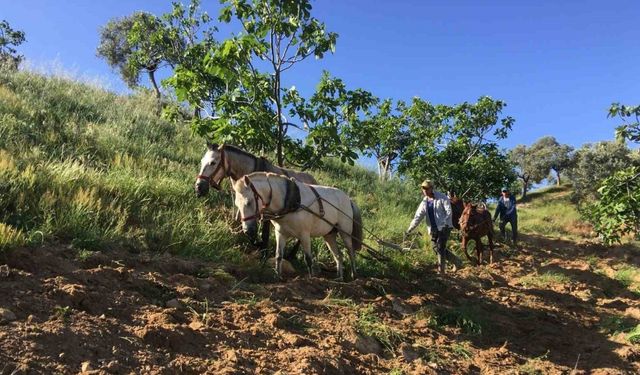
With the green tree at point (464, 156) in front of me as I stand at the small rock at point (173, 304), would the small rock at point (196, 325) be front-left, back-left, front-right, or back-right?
back-right

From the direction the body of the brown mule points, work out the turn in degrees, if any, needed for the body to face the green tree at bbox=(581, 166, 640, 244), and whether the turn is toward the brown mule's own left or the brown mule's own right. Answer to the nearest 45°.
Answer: approximately 90° to the brown mule's own left

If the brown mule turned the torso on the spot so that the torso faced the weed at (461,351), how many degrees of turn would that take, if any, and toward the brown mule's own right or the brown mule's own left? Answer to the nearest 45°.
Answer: approximately 45° to the brown mule's own left

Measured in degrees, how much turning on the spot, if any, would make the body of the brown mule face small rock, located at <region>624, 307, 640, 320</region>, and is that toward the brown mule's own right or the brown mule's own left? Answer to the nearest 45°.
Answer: approximately 90° to the brown mule's own left

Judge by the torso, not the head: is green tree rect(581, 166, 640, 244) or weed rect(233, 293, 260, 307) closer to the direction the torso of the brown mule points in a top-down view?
the weed

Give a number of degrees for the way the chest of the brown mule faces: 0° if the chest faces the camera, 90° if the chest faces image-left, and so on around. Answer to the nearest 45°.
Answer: approximately 45°

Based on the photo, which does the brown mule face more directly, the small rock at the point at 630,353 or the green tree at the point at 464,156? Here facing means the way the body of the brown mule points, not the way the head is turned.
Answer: the small rock
